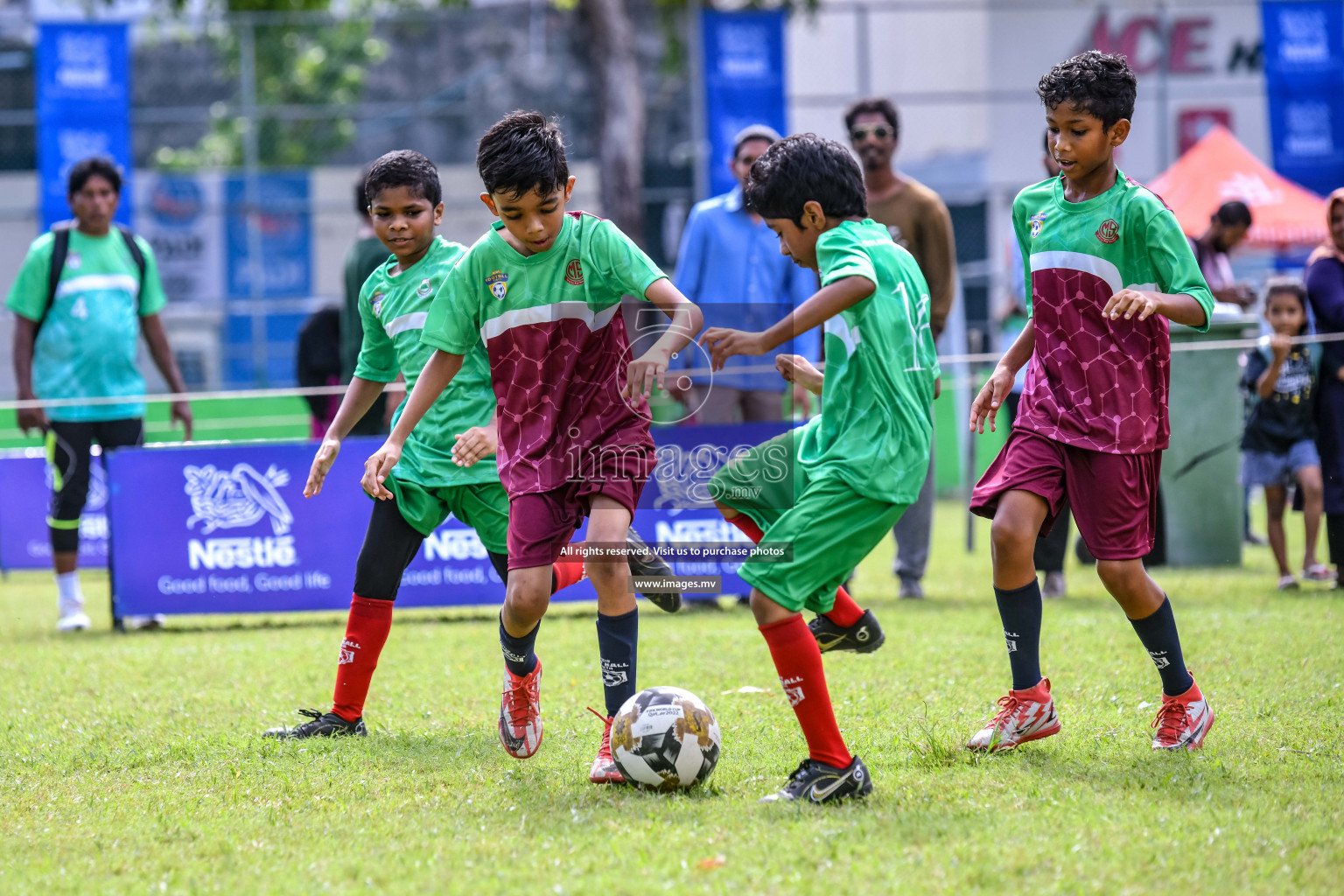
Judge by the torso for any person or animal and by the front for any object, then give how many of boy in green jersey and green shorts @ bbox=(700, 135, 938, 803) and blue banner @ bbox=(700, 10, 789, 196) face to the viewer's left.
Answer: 1

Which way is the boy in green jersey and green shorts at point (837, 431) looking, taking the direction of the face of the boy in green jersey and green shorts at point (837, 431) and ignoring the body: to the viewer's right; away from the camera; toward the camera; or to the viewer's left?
to the viewer's left

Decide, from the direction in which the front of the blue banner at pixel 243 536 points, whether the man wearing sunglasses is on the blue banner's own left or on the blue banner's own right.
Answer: on the blue banner's own left

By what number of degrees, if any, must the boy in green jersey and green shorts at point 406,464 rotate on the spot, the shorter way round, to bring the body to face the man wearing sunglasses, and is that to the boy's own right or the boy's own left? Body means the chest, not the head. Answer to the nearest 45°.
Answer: approximately 180°

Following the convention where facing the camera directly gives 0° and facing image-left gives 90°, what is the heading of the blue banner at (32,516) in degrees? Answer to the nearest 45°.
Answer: approximately 0°

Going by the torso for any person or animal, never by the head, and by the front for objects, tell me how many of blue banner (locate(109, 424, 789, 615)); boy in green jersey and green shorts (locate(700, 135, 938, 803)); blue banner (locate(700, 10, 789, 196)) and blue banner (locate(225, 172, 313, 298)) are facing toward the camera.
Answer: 3
